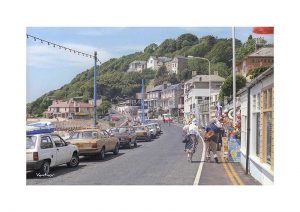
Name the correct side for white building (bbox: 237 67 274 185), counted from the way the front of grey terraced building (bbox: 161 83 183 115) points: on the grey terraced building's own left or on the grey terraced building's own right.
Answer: on the grey terraced building's own left

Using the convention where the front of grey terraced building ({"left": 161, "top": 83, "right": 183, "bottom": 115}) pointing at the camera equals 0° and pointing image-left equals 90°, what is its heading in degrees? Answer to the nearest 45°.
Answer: approximately 45°

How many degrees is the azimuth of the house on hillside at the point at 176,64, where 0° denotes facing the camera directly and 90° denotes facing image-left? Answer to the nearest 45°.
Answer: approximately 45°

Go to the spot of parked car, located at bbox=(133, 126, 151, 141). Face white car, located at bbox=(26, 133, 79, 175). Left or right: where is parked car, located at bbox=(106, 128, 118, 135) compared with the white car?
right

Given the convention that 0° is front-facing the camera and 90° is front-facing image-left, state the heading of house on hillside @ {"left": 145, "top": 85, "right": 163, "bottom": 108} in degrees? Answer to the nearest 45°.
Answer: approximately 45°

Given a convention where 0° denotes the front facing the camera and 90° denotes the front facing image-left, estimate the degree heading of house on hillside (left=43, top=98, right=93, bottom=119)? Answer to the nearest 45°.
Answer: approximately 0°

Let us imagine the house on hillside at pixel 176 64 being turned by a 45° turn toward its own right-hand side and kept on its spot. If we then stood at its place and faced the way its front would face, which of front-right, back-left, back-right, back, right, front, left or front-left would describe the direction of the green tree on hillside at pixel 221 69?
back
